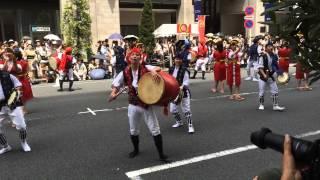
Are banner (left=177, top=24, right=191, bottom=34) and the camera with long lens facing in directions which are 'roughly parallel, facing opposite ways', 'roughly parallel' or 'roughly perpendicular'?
roughly perpendicular

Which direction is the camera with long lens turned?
to the viewer's left

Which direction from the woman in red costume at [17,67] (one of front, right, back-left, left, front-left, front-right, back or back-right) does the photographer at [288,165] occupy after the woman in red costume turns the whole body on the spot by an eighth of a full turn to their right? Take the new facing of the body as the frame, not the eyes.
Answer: left

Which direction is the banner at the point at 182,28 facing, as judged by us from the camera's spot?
facing the viewer

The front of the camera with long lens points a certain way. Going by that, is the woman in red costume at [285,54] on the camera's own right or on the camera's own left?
on the camera's own right

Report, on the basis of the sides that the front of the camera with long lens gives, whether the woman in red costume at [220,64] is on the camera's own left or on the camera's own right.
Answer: on the camera's own right

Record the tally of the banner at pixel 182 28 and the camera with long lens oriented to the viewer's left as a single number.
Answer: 1

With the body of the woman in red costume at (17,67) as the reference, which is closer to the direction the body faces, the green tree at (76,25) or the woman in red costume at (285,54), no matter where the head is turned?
the woman in red costume

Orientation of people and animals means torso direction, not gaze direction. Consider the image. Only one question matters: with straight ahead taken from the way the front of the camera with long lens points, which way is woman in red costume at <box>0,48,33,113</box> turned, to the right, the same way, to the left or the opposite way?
to the left

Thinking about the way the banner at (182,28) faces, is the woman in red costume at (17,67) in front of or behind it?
in front

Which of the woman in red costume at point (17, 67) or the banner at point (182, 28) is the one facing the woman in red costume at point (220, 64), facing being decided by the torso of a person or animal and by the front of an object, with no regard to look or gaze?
the banner

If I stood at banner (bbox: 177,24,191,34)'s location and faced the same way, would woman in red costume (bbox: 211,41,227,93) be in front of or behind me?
in front

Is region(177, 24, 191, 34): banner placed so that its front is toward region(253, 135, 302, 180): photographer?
yes

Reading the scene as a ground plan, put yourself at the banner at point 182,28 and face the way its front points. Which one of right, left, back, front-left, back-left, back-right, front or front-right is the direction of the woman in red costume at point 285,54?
front

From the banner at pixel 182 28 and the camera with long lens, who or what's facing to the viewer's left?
the camera with long lens

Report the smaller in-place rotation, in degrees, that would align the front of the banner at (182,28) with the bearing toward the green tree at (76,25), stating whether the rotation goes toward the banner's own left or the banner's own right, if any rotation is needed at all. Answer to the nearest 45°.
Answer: approximately 45° to the banner's own right
